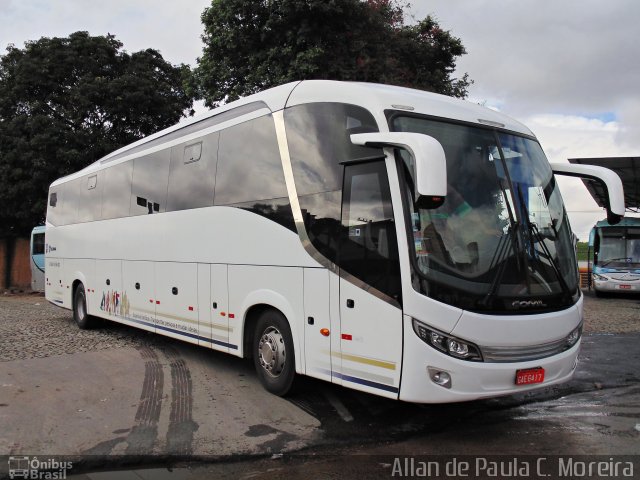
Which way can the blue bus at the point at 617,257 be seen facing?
toward the camera

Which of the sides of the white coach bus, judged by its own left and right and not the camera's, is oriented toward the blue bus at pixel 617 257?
left

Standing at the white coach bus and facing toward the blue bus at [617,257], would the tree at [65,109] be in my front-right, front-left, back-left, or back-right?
front-left

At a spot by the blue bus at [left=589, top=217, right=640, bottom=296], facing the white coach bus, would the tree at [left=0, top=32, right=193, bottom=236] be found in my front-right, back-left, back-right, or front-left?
front-right

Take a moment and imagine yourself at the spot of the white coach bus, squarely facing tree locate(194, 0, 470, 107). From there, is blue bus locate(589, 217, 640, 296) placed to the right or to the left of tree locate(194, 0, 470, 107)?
right

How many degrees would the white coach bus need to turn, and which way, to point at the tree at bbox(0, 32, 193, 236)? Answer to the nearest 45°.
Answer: approximately 180°

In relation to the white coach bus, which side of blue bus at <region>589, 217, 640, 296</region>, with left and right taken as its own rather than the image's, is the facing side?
front

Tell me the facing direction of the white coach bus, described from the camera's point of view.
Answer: facing the viewer and to the right of the viewer

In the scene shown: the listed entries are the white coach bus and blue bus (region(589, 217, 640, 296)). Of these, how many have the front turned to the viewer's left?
0

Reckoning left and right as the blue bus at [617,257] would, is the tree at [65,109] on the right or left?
on its right

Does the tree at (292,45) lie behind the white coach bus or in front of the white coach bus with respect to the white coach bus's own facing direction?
behind
